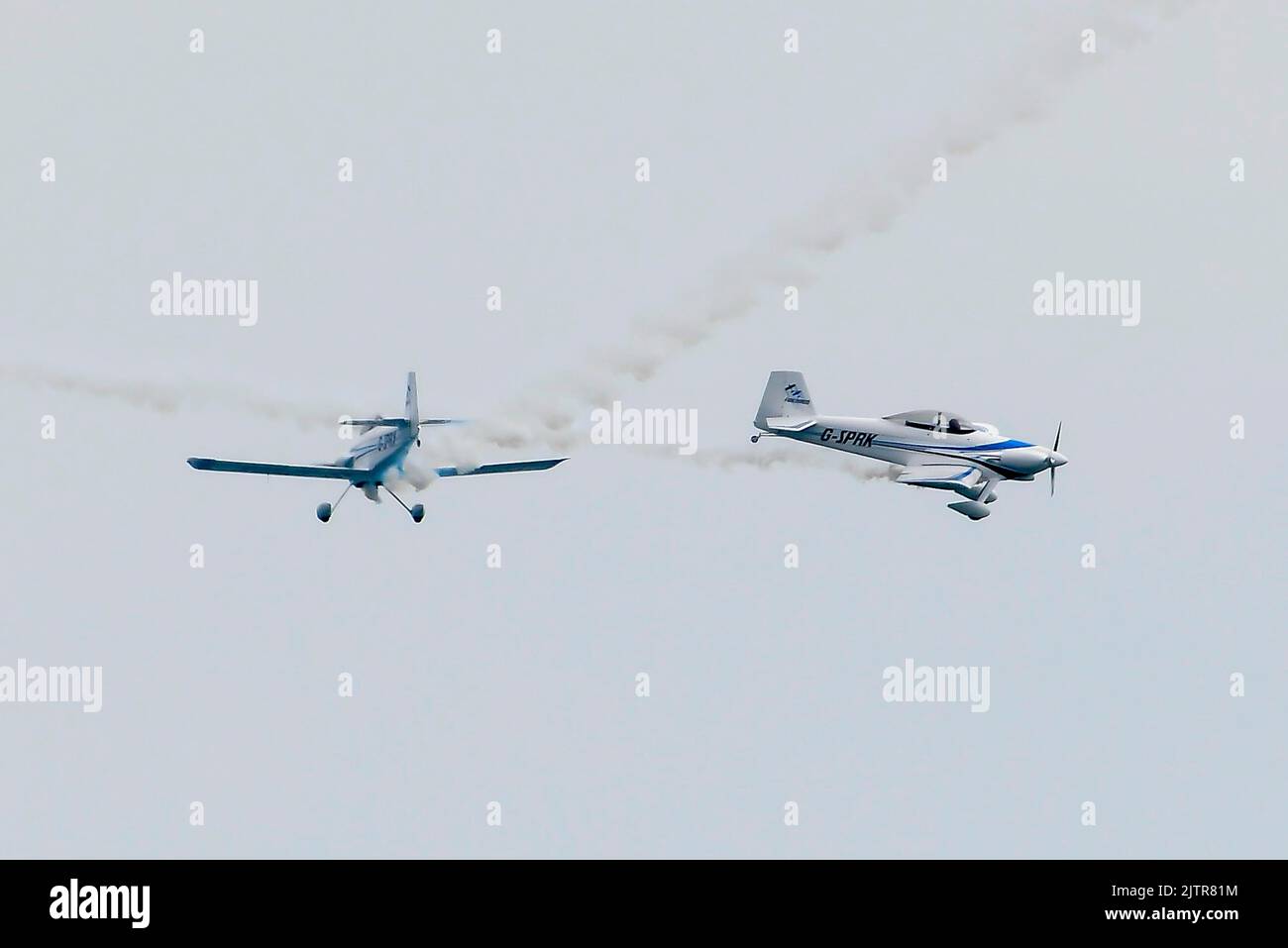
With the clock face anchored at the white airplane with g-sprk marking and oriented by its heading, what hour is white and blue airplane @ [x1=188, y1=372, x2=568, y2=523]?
The white and blue airplane is roughly at 5 o'clock from the white airplane with g-sprk marking.

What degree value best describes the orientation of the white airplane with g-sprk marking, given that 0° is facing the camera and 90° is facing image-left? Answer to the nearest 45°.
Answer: approximately 270°
